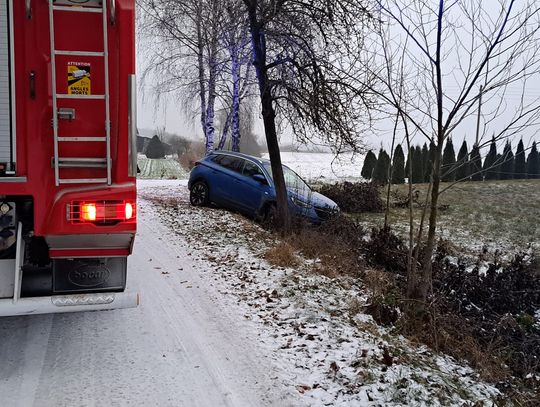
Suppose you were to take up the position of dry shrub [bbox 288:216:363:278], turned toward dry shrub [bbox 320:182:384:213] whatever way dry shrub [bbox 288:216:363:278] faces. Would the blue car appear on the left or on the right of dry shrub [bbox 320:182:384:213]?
left

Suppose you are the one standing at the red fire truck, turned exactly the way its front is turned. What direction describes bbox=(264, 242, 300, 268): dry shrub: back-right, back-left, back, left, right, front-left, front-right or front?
front-right

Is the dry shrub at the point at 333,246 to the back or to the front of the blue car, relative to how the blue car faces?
to the front

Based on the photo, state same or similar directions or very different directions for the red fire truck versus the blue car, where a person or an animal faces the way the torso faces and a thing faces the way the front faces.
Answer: very different directions

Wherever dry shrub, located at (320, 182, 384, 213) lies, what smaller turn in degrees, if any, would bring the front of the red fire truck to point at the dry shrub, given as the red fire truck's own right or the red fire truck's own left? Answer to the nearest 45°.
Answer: approximately 45° to the red fire truck's own right

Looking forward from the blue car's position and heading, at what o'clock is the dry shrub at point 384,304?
The dry shrub is roughly at 1 o'clock from the blue car.

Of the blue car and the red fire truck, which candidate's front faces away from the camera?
the red fire truck

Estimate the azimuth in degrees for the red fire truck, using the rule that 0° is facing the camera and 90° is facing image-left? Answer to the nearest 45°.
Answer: approximately 180°

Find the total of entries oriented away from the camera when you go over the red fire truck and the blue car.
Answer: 1

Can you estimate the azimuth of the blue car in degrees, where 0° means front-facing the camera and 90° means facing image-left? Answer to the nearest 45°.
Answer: approximately 315°

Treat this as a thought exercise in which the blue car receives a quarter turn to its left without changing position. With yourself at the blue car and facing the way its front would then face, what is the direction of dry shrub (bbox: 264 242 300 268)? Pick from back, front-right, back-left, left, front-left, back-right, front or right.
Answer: back-right
